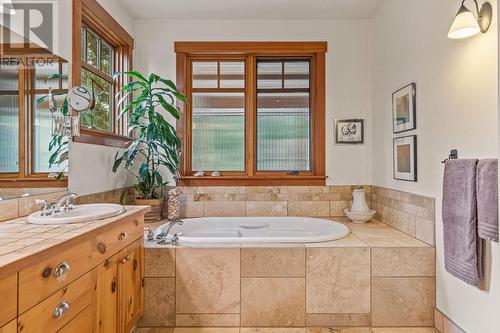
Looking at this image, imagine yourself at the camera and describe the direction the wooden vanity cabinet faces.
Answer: facing the viewer and to the right of the viewer

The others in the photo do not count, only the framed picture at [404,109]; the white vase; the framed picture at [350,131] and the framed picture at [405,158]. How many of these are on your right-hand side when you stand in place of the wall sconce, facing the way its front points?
4

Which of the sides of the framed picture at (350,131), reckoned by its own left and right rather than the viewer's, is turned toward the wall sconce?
front

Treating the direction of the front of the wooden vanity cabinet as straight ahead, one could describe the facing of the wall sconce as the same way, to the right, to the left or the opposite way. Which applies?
the opposite way

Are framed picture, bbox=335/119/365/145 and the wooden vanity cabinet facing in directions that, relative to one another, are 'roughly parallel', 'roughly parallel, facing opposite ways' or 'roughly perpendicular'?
roughly perpendicular

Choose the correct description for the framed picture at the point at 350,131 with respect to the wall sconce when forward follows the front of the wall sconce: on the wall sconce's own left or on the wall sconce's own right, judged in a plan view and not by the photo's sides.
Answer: on the wall sconce's own right

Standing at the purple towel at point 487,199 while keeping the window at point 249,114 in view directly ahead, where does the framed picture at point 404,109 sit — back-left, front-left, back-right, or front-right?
front-right

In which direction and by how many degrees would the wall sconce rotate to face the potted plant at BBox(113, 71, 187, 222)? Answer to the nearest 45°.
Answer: approximately 45° to its right

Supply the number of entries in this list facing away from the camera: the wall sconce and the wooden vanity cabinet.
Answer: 0

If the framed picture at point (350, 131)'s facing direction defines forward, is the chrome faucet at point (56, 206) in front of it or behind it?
in front

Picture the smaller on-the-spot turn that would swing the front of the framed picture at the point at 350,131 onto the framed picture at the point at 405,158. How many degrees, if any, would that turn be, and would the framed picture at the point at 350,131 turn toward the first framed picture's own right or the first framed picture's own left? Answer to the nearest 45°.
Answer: approximately 45° to the first framed picture's own left

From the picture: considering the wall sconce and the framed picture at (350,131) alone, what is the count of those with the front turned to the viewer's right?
0

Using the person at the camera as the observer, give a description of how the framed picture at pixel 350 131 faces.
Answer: facing the viewer

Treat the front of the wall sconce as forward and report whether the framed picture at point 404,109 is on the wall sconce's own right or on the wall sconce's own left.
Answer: on the wall sconce's own right
